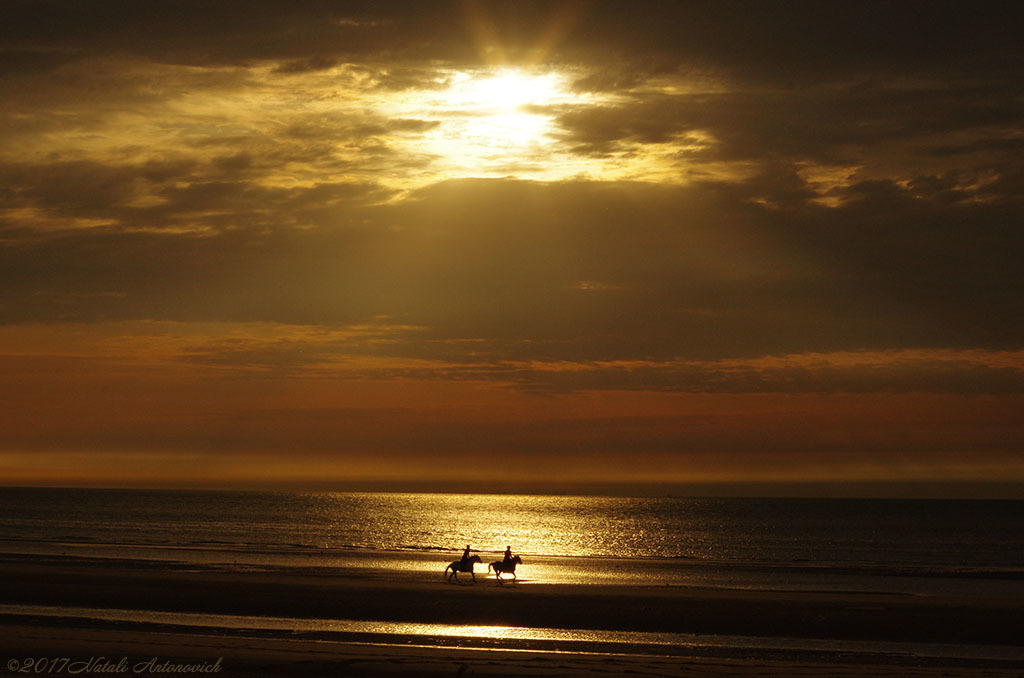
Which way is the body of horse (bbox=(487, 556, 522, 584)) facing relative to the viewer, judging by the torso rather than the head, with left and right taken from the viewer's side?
facing to the right of the viewer
